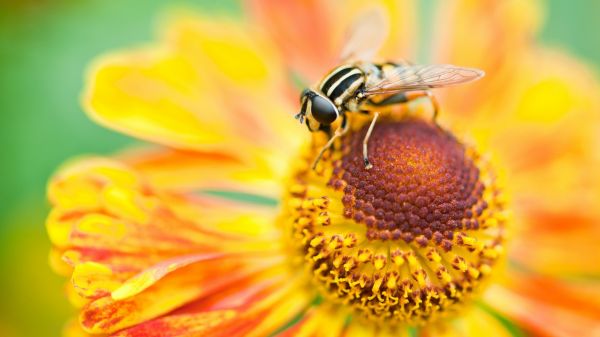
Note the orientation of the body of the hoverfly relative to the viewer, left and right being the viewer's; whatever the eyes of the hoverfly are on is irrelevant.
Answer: facing the viewer and to the left of the viewer
